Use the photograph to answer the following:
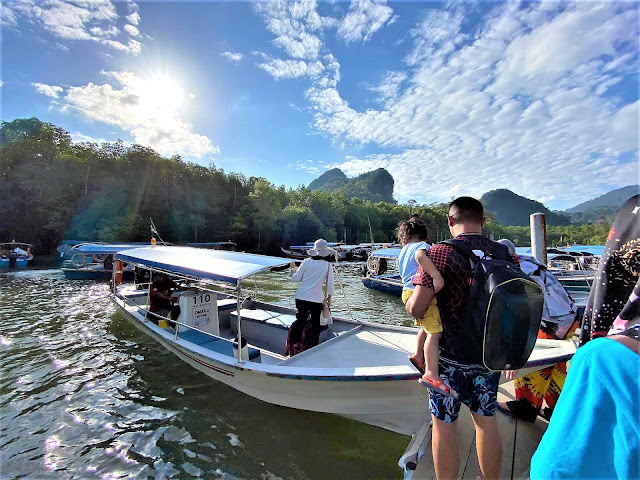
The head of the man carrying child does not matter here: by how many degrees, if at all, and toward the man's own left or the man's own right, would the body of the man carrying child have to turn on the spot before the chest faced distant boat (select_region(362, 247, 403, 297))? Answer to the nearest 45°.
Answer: approximately 45° to the man's own right

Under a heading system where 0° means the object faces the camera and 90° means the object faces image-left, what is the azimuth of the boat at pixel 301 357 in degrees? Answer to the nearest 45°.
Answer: approximately 315°

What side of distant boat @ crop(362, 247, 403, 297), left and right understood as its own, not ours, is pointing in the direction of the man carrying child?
right

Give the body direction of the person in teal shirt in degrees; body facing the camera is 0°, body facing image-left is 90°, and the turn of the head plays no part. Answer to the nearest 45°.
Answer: approximately 180°

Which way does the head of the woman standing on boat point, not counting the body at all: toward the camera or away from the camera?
away from the camera

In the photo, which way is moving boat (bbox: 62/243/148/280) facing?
to the viewer's left

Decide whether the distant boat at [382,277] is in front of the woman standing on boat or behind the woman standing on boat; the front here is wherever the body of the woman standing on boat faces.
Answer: in front

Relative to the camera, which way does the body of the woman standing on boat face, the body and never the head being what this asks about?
away from the camera

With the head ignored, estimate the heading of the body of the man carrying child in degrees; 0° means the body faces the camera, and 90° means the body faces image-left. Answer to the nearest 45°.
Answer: approximately 135°

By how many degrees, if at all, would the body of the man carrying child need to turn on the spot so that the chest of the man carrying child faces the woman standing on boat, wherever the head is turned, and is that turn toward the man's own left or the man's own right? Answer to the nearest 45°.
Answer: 0° — they already face them

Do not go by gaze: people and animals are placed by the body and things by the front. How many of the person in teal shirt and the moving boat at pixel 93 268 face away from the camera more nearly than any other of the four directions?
1
